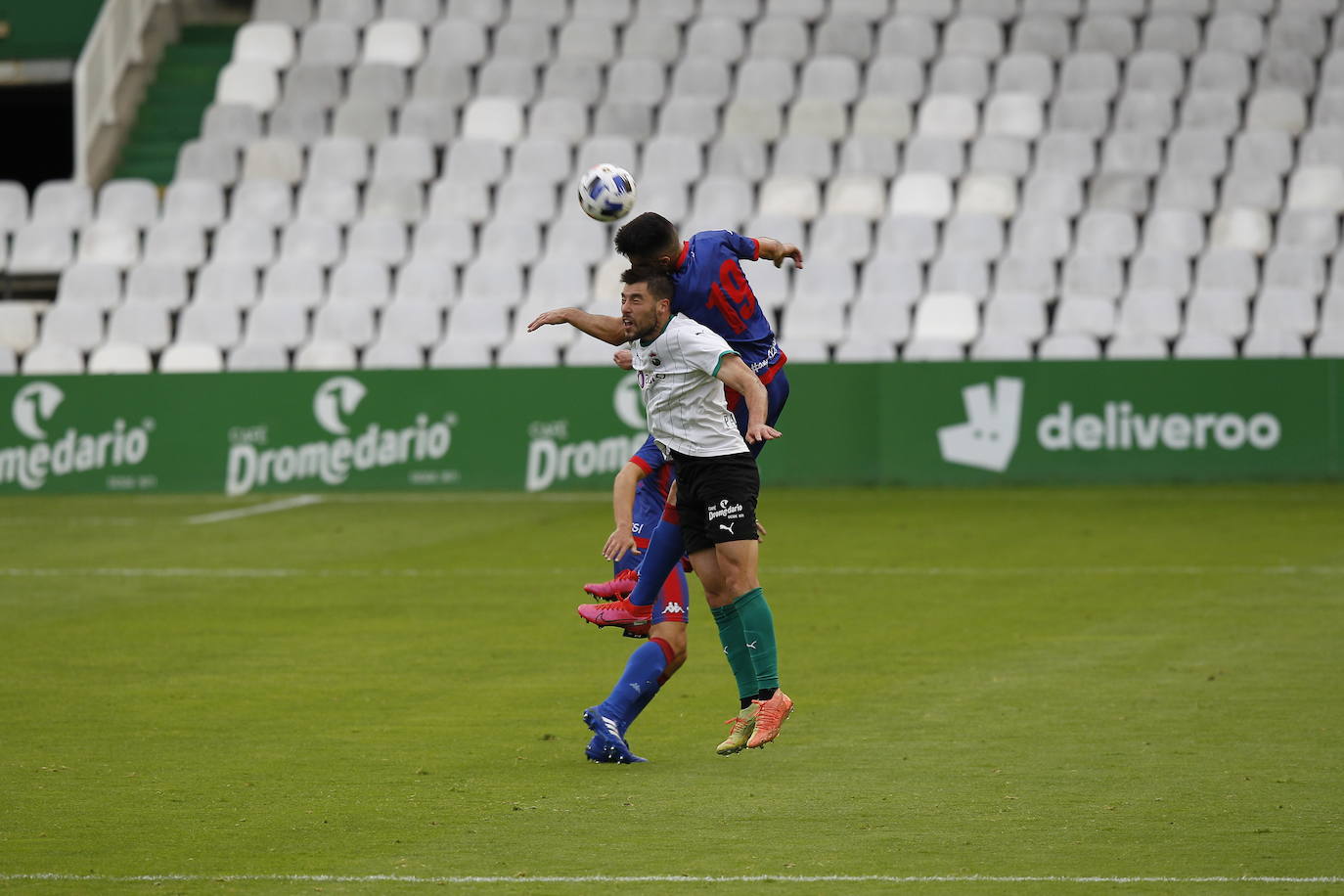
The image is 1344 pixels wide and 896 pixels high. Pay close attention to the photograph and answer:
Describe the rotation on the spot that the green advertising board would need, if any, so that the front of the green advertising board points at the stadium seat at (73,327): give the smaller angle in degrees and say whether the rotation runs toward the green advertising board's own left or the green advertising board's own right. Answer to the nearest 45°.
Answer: approximately 135° to the green advertising board's own right

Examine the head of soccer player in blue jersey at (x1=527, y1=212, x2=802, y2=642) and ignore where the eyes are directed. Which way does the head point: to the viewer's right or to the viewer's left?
to the viewer's left

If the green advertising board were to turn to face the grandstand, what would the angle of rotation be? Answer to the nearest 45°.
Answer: approximately 180°
